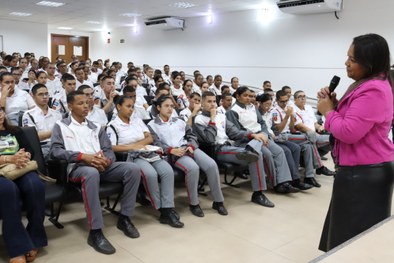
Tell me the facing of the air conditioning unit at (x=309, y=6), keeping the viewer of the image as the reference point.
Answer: facing the viewer and to the left of the viewer

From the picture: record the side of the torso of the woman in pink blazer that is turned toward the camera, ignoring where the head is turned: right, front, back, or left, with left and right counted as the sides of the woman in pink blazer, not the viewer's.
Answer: left

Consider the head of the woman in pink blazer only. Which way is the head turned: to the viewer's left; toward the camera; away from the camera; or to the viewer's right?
to the viewer's left

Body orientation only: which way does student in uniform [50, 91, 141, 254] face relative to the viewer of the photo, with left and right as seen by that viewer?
facing the viewer and to the right of the viewer

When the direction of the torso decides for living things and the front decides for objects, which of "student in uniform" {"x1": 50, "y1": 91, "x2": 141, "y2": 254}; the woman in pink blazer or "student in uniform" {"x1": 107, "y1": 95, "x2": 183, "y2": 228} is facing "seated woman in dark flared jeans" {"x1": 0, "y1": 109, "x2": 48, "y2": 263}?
the woman in pink blazer

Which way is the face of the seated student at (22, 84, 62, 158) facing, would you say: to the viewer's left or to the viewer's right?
to the viewer's right

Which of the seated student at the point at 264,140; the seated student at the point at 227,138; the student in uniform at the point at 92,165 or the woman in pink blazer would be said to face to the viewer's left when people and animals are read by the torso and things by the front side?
the woman in pink blazer

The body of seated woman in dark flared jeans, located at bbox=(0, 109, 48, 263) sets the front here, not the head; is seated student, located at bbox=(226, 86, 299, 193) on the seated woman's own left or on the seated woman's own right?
on the seated woman's own left

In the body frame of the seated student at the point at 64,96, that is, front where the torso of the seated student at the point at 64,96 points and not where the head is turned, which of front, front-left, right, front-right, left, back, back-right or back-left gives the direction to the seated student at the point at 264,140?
front

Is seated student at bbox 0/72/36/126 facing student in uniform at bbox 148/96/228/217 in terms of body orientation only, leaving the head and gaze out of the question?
yes

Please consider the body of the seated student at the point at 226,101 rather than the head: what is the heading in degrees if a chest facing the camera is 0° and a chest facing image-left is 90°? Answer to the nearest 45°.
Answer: approximately 315°

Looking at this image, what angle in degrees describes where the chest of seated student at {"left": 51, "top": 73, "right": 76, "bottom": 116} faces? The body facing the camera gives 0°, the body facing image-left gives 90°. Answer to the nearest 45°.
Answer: approximately 315°
